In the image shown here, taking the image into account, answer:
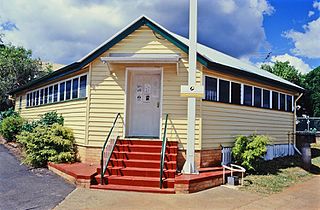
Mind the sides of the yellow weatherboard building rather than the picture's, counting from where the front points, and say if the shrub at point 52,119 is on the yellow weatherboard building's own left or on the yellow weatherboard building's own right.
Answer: on the yellow weatherboard building's own right

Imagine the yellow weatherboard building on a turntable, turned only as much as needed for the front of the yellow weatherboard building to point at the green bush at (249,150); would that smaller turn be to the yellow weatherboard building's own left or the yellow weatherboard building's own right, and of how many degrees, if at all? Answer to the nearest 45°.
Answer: approximately 90° to the yellow weatherboard building's own left

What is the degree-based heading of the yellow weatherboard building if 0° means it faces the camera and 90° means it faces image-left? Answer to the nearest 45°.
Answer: approximately 0°

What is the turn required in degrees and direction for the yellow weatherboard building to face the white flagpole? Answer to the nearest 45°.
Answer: approximately 45° to its left

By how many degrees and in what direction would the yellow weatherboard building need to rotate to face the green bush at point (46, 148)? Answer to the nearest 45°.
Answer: approximately 90° to its right

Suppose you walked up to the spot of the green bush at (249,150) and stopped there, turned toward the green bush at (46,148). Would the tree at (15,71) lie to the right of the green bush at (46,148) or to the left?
right

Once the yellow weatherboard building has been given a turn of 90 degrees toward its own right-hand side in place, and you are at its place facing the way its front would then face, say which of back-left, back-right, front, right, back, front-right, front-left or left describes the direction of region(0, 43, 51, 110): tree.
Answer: front-right
